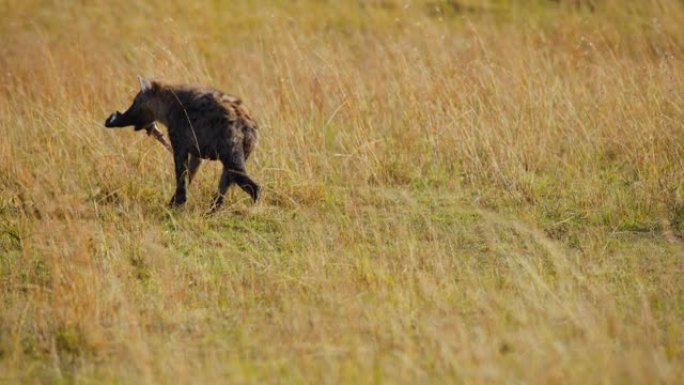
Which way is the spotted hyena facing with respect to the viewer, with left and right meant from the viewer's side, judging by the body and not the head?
facing to the left of the viewer
